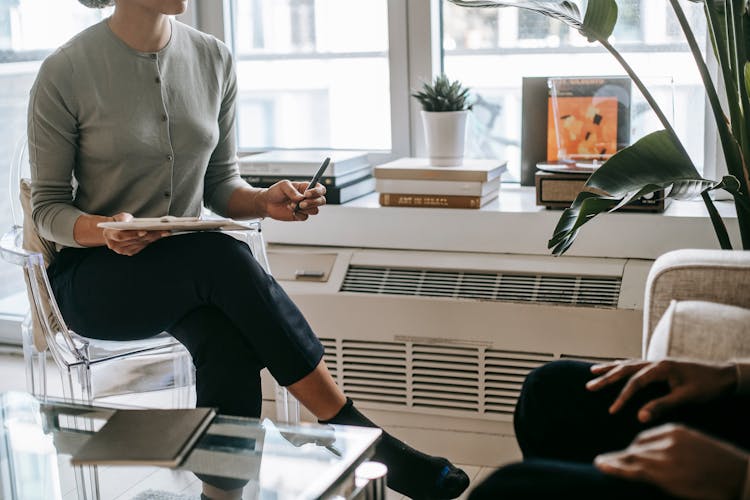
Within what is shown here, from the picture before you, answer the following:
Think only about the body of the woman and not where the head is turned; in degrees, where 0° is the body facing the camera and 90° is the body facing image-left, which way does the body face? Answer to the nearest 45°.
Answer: approximately 315°

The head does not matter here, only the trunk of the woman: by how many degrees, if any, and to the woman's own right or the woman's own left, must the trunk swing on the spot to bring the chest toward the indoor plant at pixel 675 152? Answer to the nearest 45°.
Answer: approximately 45° to the woman's own left

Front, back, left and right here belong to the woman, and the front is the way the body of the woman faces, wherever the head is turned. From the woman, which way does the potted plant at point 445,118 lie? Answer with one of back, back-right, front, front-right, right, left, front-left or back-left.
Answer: left

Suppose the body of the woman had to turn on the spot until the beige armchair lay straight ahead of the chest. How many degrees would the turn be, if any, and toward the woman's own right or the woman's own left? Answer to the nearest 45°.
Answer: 0° — they already face it

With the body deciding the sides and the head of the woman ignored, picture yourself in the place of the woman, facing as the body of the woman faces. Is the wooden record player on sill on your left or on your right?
on your left

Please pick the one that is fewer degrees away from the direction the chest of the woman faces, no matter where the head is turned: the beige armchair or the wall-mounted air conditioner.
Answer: the beige armchair

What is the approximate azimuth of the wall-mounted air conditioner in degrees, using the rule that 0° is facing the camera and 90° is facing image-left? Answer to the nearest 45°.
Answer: approximately 0°

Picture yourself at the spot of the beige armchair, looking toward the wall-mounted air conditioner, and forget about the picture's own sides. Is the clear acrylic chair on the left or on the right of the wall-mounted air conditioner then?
left
